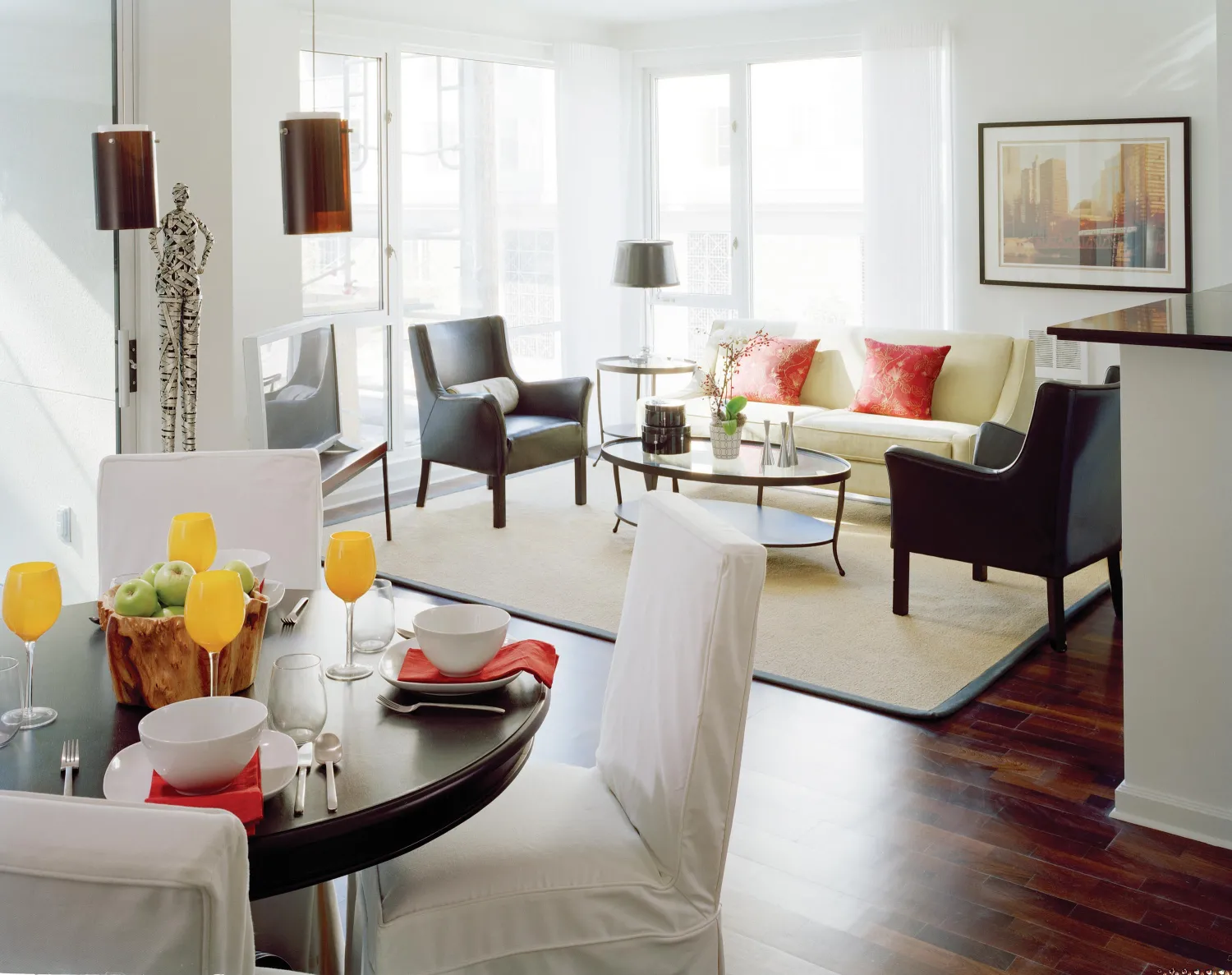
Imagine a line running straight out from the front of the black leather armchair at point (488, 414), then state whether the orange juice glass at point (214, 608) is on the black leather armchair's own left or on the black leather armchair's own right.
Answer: on the black leather armchair's own right

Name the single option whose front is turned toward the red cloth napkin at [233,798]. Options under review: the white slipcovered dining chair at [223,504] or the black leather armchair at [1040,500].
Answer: the white slipcovered dining chair

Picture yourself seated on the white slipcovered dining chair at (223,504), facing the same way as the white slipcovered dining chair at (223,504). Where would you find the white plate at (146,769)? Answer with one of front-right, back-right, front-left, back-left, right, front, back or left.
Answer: front

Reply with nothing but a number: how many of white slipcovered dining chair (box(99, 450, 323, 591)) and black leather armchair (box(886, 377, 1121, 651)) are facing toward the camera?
1

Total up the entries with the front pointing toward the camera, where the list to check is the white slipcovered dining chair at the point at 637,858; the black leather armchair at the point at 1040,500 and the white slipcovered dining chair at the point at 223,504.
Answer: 1

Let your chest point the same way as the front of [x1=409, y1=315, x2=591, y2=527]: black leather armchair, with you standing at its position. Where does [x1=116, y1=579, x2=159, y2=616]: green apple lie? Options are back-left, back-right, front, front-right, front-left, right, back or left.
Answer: front-right

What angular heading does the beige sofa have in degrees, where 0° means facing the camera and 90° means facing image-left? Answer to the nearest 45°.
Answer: approximately 45°

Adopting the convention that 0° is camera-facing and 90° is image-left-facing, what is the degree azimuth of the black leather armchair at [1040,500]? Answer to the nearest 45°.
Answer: approximately 135°

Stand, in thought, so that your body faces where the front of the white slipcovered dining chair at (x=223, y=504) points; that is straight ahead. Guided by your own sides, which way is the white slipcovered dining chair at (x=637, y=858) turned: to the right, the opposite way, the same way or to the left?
to the right

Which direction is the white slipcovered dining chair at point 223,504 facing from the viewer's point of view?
toward the camera

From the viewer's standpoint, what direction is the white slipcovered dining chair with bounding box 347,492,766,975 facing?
to the viewer's left

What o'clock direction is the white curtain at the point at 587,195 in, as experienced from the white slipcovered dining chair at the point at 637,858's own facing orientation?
The white curtain is roughly at 3 o'clock from the white slipcovered dining chair.

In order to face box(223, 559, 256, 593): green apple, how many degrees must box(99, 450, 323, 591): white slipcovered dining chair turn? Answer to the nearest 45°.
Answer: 0° — it already faces it

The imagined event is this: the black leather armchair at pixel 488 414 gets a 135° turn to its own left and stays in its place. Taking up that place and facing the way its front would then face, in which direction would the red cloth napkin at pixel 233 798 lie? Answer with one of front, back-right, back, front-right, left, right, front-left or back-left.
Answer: back

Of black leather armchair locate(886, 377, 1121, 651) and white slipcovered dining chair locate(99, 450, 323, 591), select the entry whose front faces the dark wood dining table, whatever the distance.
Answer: the white slipcovered dining chair

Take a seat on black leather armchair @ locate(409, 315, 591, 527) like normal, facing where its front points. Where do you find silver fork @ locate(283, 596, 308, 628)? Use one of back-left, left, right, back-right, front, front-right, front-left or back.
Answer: front-right
